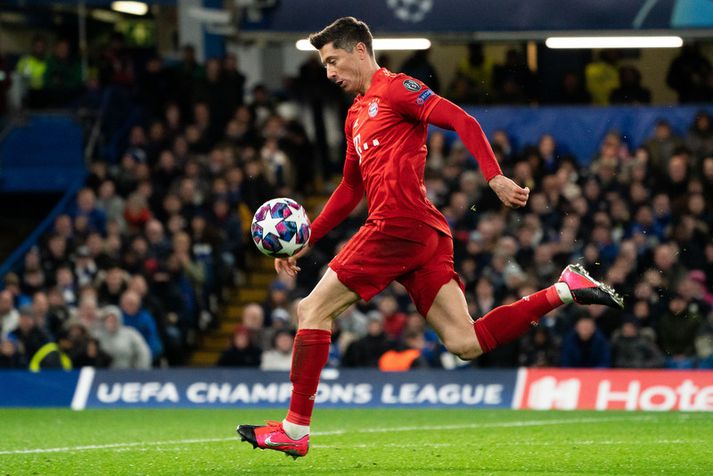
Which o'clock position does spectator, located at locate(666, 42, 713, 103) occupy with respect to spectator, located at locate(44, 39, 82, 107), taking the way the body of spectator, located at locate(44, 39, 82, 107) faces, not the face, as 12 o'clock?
spectator, located at locate(666, 42, 713, 103) is roughly at 10 o'clock from spectator, located at locate(44, 39, 82, 107).

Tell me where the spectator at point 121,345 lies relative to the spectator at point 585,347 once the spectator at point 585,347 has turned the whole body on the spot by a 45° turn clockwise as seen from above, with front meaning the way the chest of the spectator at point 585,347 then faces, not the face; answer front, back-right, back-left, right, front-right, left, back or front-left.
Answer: front-right

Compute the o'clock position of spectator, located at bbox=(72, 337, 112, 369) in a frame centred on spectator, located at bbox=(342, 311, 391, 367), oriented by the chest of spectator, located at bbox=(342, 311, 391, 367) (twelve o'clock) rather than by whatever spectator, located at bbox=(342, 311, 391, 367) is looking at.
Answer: spectator, located at bbox=(72, 337, 112, 369) is roughly at 3 o'clock from spectator, located at bbox=(342, 311, 391, 367).

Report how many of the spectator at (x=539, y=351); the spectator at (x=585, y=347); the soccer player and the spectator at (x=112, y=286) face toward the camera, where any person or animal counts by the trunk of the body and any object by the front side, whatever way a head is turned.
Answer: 3

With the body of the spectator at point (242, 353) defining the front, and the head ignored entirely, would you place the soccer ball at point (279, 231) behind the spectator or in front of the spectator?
in front

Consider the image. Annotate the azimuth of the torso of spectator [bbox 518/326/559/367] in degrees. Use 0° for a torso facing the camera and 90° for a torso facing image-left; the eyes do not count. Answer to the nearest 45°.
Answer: approximately 0°

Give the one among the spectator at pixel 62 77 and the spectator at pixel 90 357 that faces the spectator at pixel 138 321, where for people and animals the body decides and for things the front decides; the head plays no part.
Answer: the spectator at pixel 62 77

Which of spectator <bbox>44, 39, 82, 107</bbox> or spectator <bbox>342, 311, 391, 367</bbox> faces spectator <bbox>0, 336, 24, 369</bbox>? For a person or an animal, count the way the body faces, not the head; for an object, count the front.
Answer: spectator <bbox>44, 39, 82, 107</bbox>

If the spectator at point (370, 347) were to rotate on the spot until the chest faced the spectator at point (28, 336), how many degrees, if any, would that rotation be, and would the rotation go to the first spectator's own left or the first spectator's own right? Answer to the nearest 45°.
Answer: approximately 90° to the first spectator's own right

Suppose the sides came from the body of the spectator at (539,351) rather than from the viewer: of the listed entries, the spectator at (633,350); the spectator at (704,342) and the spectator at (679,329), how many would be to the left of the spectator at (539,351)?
3

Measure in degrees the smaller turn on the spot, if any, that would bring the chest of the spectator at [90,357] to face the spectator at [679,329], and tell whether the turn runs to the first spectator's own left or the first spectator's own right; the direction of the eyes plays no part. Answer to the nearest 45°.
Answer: approximately 90° to the first spectator's own left

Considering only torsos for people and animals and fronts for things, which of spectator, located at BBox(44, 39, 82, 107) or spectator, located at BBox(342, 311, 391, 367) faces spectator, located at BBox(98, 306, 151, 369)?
spectator, located at BBox(44, 39, 82, 107)

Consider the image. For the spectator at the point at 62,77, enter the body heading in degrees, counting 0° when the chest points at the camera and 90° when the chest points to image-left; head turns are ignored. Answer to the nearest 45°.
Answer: approximately 0°

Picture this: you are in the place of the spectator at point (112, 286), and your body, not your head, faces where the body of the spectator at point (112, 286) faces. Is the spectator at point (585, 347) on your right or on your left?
on your left

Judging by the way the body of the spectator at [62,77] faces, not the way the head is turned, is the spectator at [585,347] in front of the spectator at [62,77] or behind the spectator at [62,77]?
in front
